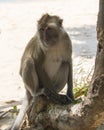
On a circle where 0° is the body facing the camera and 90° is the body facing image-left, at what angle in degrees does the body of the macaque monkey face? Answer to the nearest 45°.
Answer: approximately 315°
